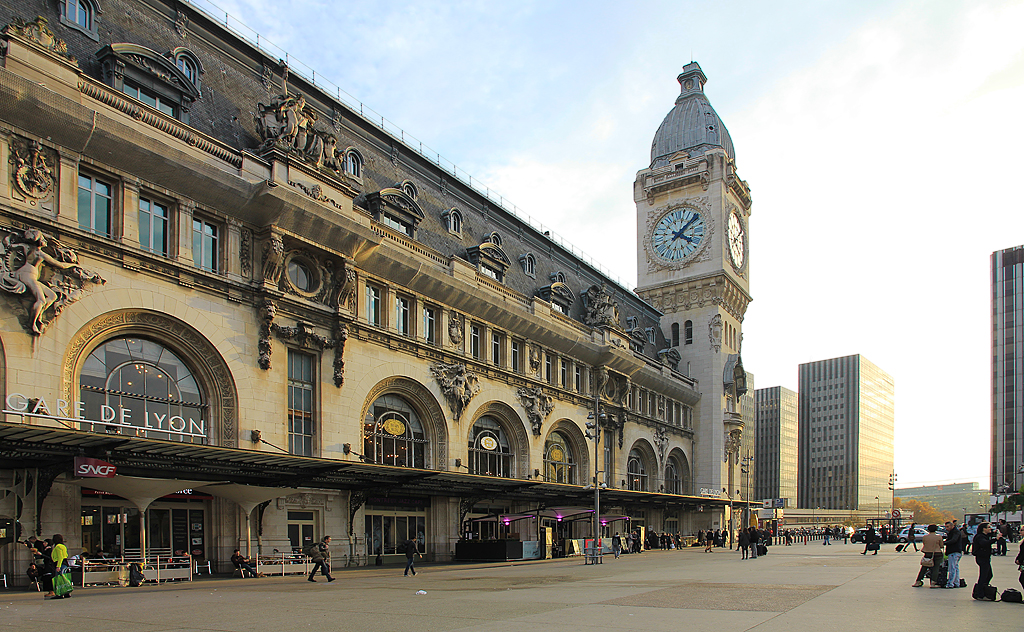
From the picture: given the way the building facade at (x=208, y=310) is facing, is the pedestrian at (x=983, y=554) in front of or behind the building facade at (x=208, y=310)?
in front

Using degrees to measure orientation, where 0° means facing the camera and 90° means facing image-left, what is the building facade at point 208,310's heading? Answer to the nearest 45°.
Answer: approximately 315°

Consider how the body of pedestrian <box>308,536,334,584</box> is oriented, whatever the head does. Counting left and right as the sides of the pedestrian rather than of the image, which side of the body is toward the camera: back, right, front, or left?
right
